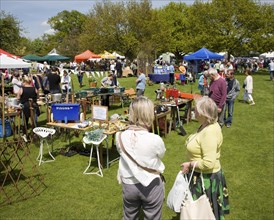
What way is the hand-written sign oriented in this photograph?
toward the camera

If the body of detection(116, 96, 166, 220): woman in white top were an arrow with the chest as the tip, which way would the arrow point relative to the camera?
away from the camera

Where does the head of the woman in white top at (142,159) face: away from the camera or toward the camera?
away from the camera

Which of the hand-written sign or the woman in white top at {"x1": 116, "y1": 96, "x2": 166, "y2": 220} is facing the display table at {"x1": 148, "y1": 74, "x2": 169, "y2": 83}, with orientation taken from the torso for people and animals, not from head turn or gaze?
the woman in white top

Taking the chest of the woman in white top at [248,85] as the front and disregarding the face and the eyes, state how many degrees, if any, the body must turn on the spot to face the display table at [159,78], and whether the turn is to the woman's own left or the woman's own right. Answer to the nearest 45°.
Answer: approximately 45° to the woman's own right

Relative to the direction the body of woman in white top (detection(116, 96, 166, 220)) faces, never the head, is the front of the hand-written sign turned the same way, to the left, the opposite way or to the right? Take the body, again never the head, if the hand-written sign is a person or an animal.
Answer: the opposite way

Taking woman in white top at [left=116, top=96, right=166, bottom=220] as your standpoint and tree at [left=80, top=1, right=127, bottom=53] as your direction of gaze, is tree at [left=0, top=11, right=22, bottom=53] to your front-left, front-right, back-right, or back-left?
front-left

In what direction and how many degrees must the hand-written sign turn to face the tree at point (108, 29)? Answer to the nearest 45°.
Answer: approximately 180°
